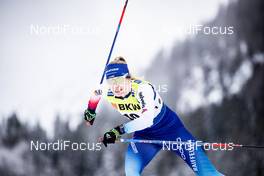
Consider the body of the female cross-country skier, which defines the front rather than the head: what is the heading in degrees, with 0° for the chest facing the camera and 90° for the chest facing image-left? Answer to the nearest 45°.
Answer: approximately 45°
